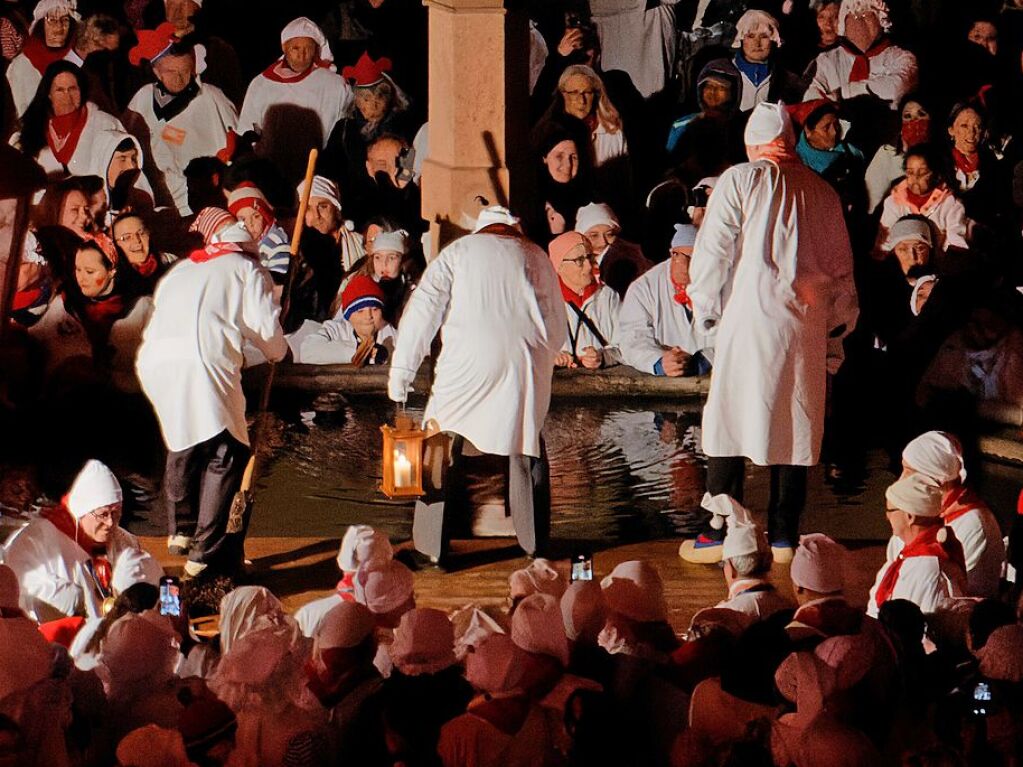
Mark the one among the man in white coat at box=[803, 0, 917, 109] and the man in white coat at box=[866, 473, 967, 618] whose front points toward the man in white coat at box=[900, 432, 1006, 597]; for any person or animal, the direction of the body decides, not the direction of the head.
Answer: the man in white coat at box=[803, 0, 917, 109]

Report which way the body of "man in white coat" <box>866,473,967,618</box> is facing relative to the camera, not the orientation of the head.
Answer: to the viewer's left

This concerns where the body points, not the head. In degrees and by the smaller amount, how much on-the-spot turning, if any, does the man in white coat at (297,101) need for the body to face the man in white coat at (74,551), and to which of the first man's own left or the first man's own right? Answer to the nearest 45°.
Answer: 0° — they already face them

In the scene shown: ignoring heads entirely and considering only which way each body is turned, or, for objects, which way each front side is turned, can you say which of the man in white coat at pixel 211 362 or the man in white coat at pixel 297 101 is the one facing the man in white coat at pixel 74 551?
the man in white coat at pixel 297 101

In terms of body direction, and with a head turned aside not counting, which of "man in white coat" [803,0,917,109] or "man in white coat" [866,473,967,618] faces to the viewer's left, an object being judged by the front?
"man in white coat" [866,473,967,618]

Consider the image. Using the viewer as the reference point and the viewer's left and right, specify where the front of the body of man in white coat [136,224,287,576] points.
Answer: facing away from the viewer and to the right of the viewer

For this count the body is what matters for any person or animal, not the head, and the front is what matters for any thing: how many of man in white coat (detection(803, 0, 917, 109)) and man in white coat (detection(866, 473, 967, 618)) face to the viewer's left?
1

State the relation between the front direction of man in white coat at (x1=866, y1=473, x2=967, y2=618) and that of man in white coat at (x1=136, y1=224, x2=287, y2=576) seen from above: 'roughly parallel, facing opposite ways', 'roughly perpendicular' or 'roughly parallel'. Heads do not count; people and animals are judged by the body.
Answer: roughly perpendicular
